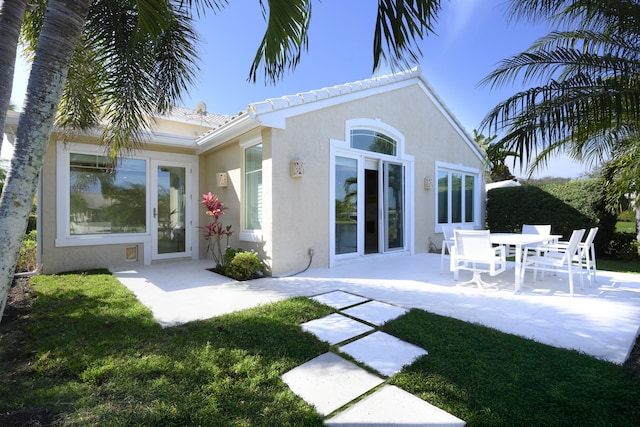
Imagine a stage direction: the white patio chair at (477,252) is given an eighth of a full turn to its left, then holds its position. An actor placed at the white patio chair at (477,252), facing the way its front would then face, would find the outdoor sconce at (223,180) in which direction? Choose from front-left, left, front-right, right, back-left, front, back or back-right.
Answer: left

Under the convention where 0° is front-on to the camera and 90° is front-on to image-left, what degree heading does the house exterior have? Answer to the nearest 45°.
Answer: approximately 315°

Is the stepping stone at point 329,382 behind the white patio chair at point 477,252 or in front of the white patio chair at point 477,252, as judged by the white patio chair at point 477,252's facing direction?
behind

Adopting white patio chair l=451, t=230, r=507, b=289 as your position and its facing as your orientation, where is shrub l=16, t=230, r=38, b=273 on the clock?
The shrub is roughly at 7 o'clock from the white patio chair.

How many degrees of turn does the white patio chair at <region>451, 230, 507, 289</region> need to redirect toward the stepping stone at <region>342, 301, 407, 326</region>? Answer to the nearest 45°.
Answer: approximately 180°

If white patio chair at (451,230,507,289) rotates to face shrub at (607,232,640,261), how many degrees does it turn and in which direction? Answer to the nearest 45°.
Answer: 0° — it already faces it

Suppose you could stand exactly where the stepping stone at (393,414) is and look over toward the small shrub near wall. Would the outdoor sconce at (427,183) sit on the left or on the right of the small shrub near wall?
right

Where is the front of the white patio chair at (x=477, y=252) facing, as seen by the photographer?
facing away from the viewer and to the right of the viewer

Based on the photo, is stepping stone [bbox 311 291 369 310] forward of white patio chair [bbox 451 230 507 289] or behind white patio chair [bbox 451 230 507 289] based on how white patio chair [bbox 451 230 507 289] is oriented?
behind
